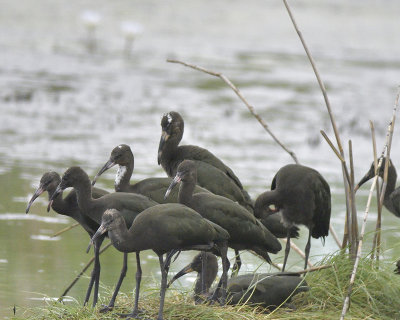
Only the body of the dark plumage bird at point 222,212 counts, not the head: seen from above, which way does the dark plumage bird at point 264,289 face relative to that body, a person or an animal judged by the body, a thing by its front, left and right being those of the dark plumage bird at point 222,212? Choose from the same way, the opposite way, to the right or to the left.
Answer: the same way

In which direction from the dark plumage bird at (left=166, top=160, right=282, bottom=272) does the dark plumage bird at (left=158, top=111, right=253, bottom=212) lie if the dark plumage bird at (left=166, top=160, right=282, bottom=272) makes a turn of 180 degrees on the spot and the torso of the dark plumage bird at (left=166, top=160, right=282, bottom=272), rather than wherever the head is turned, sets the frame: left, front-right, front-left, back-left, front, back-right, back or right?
left

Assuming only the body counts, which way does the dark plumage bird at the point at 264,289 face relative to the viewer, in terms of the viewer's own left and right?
facing to the left of the viewer

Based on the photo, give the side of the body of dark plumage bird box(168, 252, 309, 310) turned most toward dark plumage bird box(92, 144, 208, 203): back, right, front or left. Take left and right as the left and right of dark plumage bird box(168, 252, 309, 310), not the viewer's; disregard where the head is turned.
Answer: front

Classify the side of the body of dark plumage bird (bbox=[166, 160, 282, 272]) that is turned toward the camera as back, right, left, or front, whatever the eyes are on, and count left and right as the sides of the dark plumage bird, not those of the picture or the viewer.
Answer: left

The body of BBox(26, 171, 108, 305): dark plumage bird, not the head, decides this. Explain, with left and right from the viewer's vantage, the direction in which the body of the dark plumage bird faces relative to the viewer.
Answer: facing to the left of the viewer

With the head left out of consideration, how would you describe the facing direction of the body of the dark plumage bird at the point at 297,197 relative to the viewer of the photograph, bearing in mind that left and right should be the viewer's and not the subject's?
facing the viewer and to the left of the viewer

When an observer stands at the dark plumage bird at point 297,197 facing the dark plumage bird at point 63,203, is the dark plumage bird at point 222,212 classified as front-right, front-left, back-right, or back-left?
front-left

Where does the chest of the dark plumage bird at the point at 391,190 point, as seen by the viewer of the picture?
to the viewer's left

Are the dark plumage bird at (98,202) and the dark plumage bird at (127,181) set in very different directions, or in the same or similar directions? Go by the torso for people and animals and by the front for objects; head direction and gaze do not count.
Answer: same or similar directions

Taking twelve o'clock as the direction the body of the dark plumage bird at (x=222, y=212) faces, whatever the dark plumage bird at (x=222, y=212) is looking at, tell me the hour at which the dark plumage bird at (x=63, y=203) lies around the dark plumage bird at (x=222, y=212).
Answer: the dark plumage bird at (x=63, y=203) is roughly at 12 o'clock from the dark plumage bird at (x=222, y=212).

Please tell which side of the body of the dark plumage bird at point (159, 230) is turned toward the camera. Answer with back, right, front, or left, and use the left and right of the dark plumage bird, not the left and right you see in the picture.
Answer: left

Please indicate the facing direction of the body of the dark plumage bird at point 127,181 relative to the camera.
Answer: to the viewer's left

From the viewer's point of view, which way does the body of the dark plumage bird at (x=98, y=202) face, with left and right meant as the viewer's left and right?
facing to the left of the viewer

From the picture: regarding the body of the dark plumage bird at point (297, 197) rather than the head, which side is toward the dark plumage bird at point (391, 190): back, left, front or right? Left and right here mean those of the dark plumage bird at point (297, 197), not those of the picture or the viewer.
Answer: back
